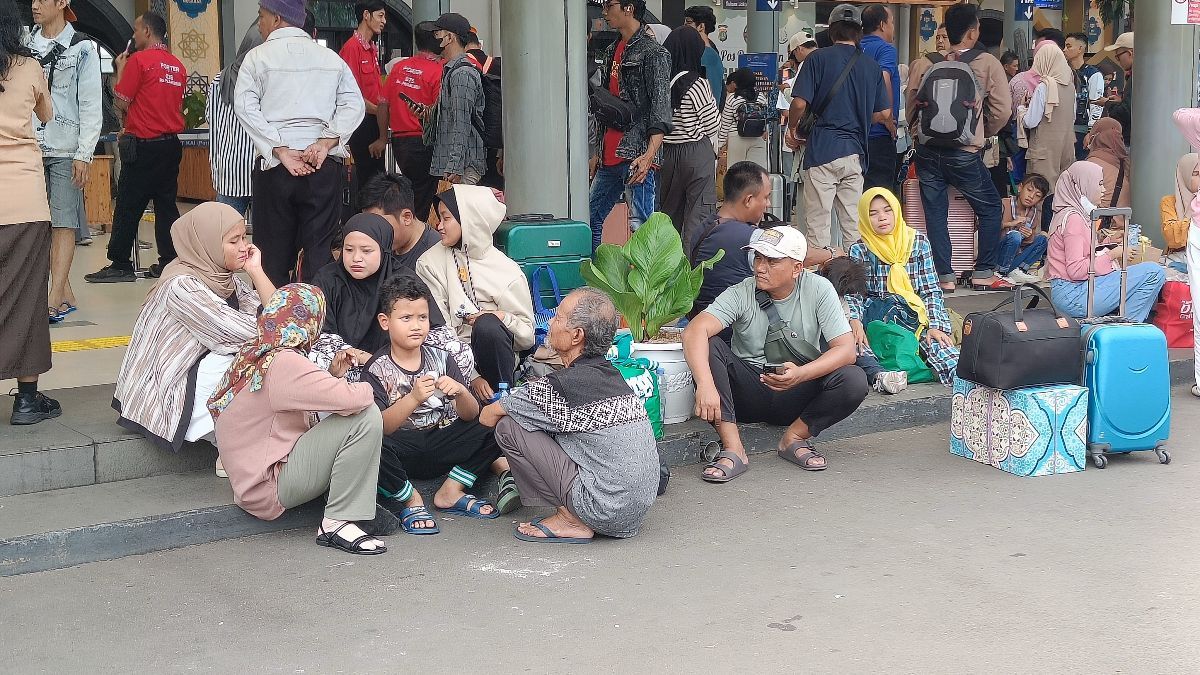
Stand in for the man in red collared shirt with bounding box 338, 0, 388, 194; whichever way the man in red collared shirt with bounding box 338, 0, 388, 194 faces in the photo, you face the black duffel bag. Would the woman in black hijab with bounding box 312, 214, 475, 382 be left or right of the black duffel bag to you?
right

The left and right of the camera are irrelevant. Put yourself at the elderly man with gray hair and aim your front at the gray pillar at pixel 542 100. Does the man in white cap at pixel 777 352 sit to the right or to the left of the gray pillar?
right

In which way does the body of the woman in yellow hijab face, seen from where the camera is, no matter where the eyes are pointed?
toward the camera

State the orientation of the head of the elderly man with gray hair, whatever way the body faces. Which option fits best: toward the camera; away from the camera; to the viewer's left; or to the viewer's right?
to the viewer's left

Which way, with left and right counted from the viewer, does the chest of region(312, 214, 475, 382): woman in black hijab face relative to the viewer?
facing the viewer

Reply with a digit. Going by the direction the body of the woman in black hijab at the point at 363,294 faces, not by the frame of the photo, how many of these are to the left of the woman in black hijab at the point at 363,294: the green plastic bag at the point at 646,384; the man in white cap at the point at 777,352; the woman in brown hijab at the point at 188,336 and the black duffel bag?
3

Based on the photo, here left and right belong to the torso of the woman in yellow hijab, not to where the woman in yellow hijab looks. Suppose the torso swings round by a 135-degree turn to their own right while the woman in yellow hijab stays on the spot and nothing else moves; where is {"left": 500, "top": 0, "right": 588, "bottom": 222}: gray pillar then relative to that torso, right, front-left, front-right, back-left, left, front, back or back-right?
front-left

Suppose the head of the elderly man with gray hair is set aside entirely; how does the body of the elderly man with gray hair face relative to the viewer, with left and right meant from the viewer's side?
facing away from the viewer and to the left of the viewer

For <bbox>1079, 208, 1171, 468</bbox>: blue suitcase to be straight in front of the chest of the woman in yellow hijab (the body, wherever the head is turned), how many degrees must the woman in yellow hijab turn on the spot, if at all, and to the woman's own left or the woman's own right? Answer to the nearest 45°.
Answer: approximately 45° to the woman's own left

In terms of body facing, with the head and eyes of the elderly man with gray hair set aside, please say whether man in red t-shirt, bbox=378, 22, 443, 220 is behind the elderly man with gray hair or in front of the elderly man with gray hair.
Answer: in front

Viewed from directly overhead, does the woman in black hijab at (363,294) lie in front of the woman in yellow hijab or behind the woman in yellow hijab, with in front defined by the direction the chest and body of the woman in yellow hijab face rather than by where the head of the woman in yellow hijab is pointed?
in front
